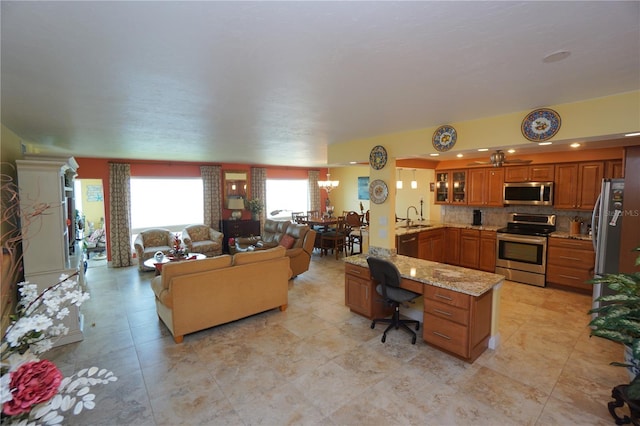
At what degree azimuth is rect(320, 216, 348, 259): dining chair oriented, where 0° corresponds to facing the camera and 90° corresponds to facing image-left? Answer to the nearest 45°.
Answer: approximately 135°

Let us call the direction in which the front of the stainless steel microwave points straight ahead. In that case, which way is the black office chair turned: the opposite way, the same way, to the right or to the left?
the opposite way

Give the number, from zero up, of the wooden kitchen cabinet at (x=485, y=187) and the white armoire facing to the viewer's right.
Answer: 1

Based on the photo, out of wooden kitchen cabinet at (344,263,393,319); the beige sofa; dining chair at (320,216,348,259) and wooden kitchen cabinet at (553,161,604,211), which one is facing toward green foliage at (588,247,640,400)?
wooden kitchen cabinet at (553,161,604,211)

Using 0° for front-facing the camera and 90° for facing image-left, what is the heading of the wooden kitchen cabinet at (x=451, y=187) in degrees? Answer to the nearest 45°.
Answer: approximately 0°

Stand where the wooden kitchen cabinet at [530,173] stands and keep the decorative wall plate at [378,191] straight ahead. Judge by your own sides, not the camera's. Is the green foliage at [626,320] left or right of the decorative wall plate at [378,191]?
left
